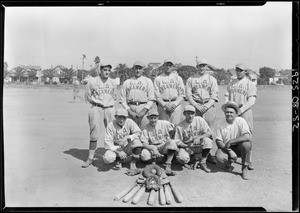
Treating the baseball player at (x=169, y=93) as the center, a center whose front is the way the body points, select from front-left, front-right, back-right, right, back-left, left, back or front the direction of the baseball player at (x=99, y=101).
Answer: right

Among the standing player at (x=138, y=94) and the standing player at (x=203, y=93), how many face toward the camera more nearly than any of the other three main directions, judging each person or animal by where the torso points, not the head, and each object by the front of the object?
2

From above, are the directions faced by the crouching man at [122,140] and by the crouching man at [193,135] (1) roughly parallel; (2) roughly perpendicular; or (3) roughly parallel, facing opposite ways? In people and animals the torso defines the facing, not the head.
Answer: roughly parallel

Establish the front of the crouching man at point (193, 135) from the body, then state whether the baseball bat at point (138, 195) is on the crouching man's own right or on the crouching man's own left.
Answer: on the crouching man's own right

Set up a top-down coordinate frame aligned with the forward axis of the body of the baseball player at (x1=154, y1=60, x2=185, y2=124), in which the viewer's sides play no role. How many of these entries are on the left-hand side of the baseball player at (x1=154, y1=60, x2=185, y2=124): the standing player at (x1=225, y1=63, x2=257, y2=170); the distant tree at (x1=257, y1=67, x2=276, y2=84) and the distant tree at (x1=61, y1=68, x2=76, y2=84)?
2

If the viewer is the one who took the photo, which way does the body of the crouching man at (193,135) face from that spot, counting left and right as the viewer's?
facing the viewer

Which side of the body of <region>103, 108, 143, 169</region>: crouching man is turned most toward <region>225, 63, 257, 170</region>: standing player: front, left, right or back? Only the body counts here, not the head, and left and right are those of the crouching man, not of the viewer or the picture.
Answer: left

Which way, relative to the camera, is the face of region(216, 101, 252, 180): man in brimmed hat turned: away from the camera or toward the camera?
toward the camera

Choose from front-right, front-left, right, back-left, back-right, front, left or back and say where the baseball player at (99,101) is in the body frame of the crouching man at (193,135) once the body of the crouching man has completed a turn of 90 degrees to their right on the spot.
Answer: front

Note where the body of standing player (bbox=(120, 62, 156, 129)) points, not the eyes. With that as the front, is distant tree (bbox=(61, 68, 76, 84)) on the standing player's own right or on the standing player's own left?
on the standing player's own right

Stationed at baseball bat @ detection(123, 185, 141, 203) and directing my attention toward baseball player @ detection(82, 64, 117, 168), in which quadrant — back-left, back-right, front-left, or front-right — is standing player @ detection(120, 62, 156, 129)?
front-right

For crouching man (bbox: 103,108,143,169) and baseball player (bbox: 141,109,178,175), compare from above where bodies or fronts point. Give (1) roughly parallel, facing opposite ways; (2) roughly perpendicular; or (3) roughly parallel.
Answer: roughly parallel
